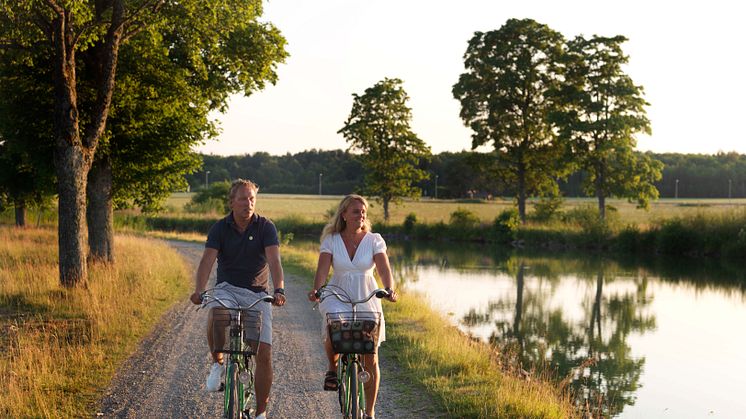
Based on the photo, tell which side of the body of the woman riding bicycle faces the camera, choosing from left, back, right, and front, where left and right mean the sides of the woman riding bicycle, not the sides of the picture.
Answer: front

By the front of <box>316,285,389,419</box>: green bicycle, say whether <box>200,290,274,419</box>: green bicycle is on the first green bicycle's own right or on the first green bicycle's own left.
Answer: on the first green bicycle's own right

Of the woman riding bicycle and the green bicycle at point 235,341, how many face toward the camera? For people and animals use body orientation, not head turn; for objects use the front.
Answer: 2

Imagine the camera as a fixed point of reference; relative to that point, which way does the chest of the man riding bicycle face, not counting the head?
toward the camera

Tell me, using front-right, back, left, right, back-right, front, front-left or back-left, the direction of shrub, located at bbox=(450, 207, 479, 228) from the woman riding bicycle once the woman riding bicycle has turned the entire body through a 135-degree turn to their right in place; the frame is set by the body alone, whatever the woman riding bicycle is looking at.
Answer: front-right

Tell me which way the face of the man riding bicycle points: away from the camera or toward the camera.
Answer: toward the camera

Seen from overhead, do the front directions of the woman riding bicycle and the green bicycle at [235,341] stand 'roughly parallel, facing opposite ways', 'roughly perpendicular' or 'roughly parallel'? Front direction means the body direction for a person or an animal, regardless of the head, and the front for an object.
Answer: roughly parallel

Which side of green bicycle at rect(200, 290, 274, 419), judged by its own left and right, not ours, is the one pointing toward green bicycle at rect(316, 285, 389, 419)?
left

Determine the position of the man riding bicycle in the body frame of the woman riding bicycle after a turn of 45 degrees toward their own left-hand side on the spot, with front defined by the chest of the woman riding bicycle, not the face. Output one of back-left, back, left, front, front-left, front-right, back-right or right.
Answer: back-right

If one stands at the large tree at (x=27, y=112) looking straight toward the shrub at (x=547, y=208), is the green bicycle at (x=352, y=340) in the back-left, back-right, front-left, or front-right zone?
back-right

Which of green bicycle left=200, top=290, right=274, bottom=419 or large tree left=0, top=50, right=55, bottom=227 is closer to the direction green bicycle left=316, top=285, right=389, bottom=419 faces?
the green bicycle
